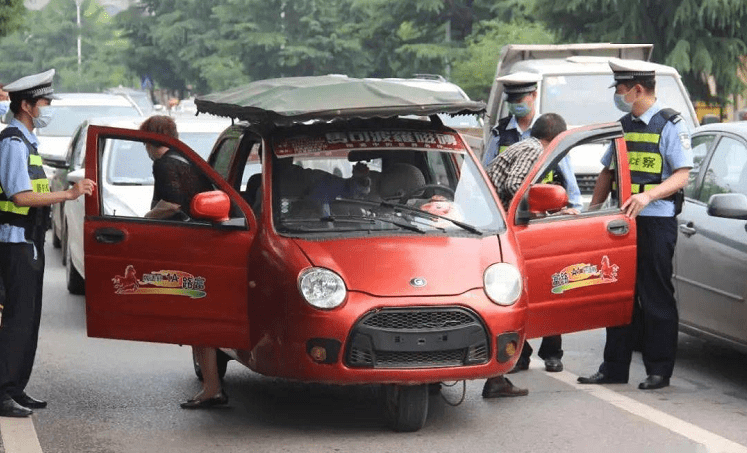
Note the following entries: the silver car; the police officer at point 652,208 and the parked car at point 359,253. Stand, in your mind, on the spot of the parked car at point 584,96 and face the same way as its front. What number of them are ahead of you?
3

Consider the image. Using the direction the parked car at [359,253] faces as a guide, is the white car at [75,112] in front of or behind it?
behind

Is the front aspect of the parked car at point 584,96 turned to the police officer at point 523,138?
yes

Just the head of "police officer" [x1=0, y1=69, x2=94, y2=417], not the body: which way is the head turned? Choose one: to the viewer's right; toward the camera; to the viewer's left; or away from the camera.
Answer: to the viewer's right

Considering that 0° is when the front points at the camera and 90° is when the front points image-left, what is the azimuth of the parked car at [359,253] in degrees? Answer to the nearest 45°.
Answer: approximately 0°

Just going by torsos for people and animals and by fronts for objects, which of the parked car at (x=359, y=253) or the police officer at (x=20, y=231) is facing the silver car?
the police officer

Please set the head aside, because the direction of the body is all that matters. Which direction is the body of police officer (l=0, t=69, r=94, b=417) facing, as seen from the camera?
to the viewer's right
